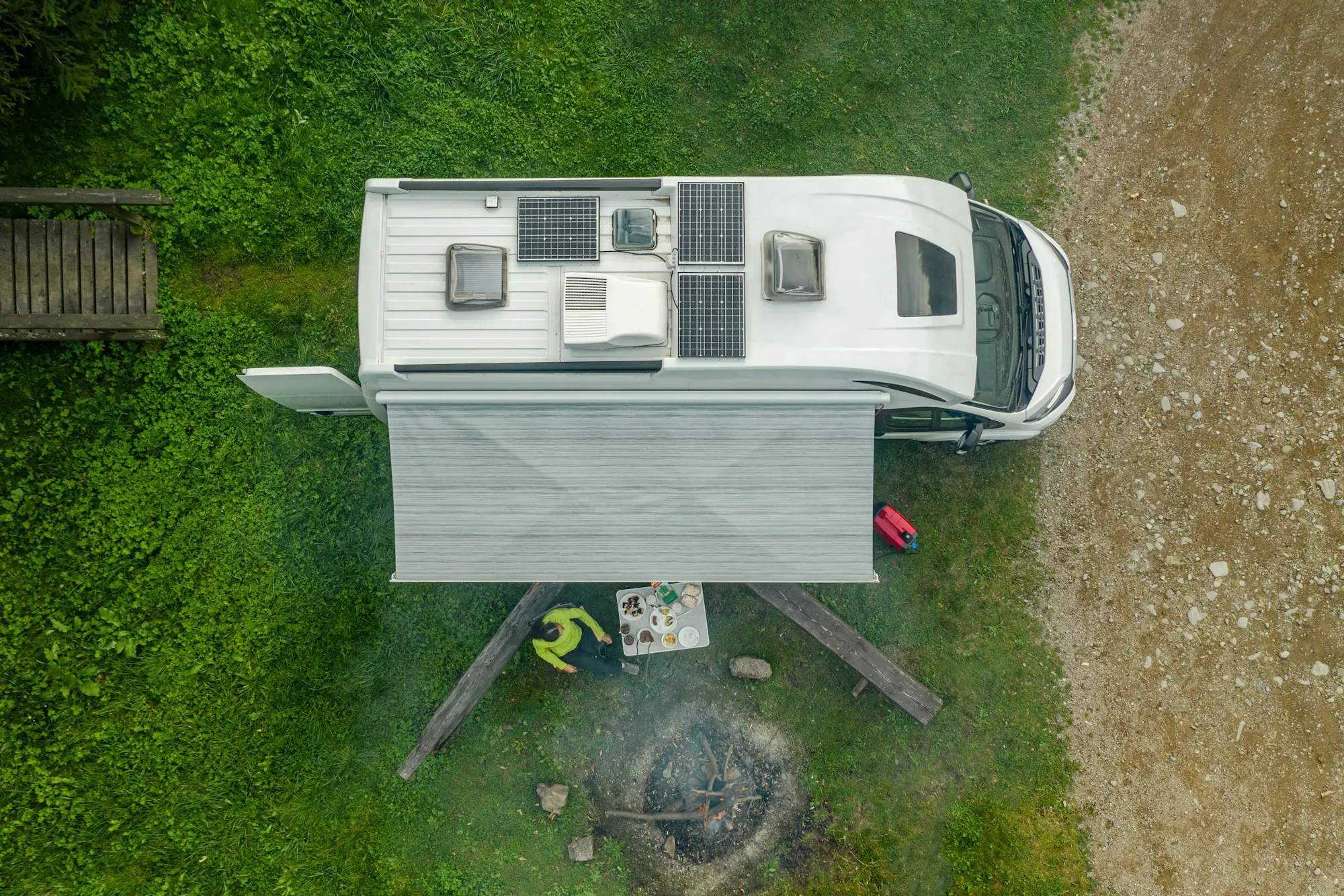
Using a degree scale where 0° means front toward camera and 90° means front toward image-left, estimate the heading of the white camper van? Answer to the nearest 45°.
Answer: approximately 270°

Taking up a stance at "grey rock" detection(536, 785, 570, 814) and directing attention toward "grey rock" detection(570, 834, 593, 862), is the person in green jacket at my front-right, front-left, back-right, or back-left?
back-left

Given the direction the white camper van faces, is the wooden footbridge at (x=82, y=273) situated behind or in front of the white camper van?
behind
